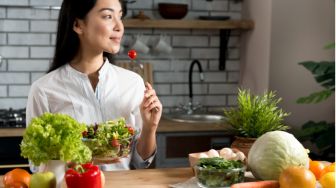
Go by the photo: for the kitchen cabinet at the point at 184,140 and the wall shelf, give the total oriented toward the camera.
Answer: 2

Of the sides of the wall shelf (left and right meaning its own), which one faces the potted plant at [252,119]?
front

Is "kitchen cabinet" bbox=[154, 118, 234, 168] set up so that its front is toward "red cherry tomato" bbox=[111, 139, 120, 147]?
yes

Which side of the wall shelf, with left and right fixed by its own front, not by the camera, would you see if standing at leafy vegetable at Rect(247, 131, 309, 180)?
front

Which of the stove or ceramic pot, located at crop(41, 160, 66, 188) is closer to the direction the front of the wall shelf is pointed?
the ceramic pot

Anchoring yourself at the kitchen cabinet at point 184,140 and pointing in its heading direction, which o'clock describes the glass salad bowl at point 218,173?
The glass salad bowl is roughly at 12 o'clock from the kitchen cabinet.

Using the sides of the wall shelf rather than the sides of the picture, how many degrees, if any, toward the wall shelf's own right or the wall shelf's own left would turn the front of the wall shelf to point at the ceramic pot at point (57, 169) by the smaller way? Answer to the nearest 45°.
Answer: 0° — it already faces it

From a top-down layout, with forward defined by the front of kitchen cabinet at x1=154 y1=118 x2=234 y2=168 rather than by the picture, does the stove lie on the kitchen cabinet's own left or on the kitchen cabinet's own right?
on the kitchen cabinet's own right

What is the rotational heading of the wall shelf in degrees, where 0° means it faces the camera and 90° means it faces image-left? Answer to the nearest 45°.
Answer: approximately 0°

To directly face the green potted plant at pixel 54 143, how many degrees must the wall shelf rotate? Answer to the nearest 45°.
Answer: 0° — it already faces it
